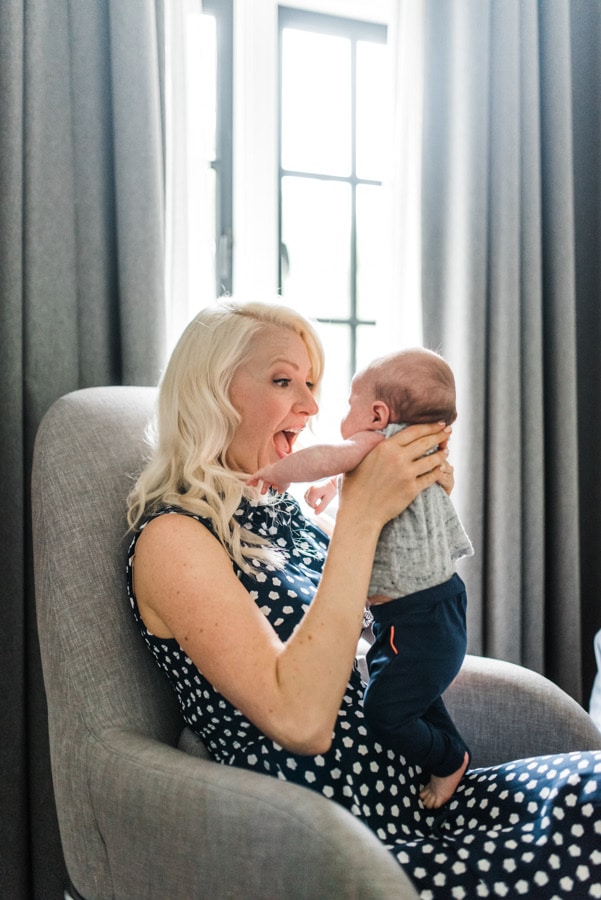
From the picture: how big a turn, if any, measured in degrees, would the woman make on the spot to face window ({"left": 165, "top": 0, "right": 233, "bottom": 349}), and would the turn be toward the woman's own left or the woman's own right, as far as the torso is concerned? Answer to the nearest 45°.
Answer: approximately 90° to the woman's own left

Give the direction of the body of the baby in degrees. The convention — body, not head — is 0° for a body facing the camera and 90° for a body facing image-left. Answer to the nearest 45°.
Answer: approximately 90°

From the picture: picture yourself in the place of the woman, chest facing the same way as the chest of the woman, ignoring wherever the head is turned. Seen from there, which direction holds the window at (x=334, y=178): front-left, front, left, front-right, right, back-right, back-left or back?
left

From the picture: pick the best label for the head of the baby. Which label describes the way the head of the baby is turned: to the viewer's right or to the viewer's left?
to the viewer's left

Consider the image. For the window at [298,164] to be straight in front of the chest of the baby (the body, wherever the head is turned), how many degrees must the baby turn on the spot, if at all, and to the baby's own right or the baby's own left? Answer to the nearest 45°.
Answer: approximately 90° to the baby's own right

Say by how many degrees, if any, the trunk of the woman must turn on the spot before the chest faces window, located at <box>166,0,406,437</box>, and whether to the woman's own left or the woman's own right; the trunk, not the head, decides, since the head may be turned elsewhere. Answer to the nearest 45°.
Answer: approximately 90° to the woman's own left

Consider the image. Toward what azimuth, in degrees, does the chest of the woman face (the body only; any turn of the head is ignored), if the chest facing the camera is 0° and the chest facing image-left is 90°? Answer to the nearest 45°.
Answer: approximately 270°

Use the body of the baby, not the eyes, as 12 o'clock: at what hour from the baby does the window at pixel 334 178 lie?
The window is roughly at 3 o'clock from the baby.
